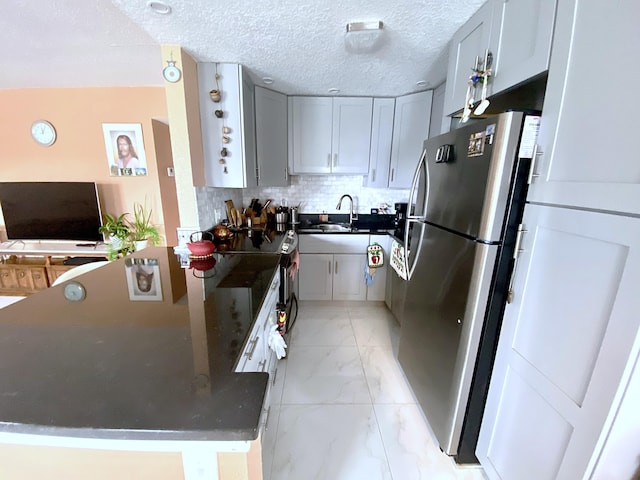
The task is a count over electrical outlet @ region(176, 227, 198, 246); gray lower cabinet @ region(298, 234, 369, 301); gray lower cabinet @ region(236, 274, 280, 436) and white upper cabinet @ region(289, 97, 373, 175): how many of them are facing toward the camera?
3

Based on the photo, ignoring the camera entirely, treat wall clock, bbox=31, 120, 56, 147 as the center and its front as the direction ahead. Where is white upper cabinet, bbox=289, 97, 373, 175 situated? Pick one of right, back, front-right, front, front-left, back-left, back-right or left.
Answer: left

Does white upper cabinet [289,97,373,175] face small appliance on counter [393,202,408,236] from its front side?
no

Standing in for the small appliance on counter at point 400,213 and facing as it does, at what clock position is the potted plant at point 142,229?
The potted plant is roughly at 1 o'clock from the small appliance on counter.

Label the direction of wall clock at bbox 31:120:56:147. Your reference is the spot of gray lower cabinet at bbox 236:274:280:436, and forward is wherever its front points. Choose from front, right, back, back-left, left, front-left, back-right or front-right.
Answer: back-left

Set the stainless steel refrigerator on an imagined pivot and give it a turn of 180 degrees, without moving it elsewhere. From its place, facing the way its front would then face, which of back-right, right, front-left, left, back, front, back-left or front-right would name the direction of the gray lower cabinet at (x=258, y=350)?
back

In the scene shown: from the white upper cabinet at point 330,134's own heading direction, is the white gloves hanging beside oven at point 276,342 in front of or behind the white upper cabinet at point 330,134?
in front

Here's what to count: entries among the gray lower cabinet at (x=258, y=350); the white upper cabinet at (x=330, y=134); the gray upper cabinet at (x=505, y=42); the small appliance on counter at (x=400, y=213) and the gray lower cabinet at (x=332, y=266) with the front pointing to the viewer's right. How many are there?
1

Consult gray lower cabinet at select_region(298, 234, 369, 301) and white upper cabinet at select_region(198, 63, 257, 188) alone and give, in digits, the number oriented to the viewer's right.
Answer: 1

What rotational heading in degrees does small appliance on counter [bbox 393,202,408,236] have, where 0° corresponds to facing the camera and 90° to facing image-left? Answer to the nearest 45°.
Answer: approximately 45°

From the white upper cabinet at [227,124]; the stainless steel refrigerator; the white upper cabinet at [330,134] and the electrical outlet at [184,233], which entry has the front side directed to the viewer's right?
the white upper cabinet at [227,124]

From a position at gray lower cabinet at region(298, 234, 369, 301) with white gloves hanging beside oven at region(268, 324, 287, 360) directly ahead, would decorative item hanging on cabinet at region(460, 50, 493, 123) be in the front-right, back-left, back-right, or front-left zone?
front-left

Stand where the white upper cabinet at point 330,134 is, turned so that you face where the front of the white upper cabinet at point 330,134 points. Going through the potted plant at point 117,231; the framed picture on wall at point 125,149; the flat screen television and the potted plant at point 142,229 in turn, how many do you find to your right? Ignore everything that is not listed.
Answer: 4

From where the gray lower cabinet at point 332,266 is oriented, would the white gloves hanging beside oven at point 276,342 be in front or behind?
in front

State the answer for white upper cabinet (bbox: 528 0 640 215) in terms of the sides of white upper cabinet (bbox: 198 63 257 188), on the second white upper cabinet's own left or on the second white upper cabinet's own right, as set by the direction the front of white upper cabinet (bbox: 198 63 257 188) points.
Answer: on the second white upper cabinet's own right

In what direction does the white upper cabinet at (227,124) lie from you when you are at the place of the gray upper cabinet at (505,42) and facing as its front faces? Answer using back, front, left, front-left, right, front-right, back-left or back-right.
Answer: front-right

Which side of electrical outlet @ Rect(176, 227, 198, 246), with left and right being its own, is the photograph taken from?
front

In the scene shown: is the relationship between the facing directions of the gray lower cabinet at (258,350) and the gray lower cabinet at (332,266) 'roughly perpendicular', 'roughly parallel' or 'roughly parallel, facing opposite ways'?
roughly perpendicular

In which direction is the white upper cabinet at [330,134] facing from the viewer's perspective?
toward the camera

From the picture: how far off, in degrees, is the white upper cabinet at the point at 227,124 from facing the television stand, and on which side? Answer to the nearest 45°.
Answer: approximately 135° to its left
